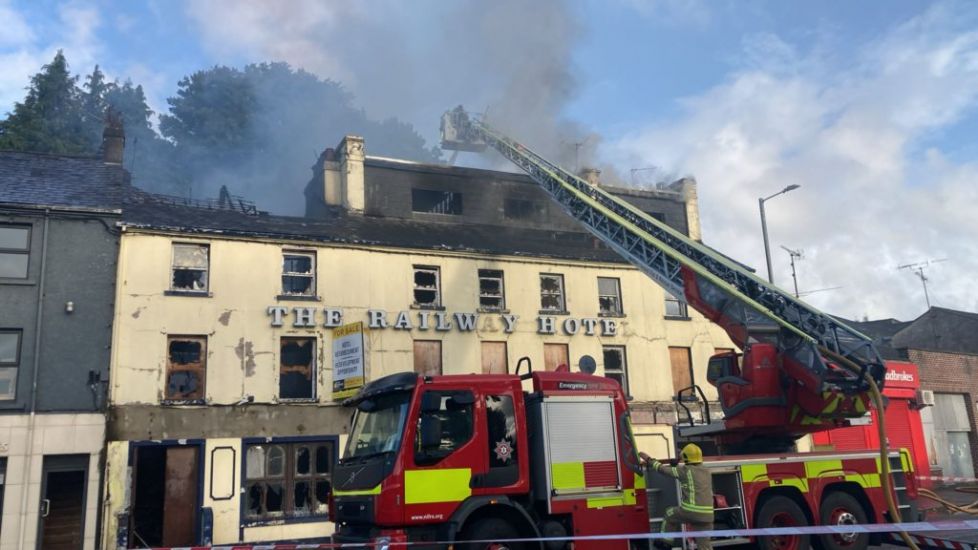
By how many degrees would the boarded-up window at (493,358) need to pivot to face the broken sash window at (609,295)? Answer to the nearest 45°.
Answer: approximately 135° to its left

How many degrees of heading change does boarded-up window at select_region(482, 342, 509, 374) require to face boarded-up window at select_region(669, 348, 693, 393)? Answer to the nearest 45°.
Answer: approximately 135° to its left

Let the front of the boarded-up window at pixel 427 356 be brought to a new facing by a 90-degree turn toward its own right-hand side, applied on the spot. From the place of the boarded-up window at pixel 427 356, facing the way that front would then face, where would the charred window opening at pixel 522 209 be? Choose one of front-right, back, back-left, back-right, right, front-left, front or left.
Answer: back-right

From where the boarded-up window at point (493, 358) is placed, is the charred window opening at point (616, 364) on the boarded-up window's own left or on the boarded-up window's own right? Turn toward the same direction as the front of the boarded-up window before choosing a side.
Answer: on the boarded-up window's own left

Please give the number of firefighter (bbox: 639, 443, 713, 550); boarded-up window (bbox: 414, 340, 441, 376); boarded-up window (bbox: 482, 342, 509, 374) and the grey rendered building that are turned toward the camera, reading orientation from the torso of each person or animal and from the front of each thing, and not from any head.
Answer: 3

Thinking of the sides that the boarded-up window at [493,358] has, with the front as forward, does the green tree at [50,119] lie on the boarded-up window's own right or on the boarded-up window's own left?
on the boarded-up window's own right

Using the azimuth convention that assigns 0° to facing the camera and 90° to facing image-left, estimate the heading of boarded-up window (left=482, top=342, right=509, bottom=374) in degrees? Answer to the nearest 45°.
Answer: approximately 0°

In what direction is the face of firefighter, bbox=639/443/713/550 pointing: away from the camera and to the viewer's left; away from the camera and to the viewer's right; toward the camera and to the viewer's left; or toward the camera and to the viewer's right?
away from the camera and to the viewer's left

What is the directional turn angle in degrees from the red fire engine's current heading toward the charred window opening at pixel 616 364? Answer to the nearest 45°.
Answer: approximately 135° to its right

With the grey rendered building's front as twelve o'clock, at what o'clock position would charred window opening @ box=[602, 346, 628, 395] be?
The charred window opening is roughly at 9 o'clock from the grey rendered building.

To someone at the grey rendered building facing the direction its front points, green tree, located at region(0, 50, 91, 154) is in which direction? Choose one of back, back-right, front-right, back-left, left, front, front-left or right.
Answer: back

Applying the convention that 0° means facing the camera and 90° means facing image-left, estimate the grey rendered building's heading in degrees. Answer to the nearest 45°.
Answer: approximately 0°

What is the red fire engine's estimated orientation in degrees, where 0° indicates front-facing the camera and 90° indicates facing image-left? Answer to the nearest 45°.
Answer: approximately 45°
